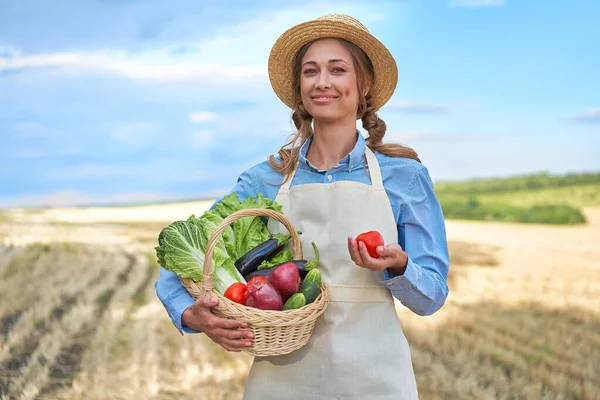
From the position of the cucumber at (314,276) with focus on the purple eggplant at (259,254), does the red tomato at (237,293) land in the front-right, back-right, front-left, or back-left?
front-left

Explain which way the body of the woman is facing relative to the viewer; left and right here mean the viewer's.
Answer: facing the viewer
